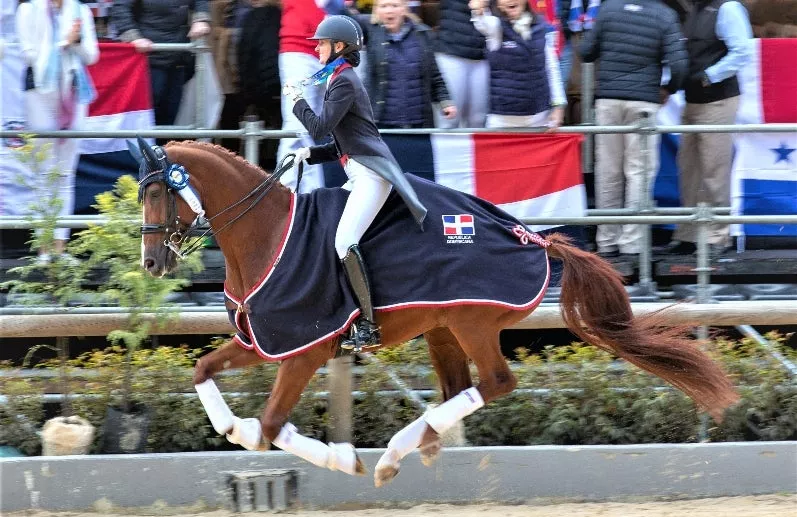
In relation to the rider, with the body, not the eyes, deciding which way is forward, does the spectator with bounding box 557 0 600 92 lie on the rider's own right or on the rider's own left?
on the rider's own right

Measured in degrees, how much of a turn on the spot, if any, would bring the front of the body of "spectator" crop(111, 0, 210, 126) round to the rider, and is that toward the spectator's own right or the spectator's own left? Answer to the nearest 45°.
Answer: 0° — they already face them

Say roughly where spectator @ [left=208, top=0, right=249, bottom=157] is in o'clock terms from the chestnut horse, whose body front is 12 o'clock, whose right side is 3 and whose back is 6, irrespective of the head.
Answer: The spectator is roughly at 2 o'clock from the chestnut horse.

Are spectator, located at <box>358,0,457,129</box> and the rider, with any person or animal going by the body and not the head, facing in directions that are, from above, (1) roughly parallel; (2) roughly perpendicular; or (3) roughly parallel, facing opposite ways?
roughly perpendicular

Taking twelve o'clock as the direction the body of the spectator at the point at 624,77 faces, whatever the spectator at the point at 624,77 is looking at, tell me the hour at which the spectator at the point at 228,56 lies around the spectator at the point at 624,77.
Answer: the spectator at the point at 228,56 is roughly at 9 o'clock from the spectator at the point at 624,77.

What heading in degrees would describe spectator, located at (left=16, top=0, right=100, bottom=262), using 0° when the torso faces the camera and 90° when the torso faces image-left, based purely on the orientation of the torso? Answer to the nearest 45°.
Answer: approximately 0°

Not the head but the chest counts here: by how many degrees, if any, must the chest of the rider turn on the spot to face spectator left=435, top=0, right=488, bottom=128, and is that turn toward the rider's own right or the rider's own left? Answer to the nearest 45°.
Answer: approximately 90° to the rider's own right

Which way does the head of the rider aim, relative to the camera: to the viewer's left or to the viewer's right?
to the viewer's left

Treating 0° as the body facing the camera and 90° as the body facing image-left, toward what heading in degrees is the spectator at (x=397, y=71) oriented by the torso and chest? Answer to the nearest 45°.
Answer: approximately 0°

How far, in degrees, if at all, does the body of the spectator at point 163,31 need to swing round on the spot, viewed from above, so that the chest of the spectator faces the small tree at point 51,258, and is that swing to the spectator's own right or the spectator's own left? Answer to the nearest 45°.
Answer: approximately 45° to the spectator's own right

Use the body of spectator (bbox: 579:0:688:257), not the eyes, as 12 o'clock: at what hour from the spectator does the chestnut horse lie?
The chestnut horse is roughly at 7 o'clock from the spectator.

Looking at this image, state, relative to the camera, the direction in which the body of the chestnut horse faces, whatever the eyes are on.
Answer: to the viewer's left

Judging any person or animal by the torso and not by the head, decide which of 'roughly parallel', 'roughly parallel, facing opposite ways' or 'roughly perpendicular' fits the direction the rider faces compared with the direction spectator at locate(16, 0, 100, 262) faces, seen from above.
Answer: roughly perpendicular

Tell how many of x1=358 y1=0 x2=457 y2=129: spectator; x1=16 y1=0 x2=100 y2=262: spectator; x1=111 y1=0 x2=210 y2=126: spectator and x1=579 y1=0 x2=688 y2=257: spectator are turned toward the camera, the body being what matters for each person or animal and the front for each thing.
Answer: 3

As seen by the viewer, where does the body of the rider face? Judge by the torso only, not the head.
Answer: to the viewer's left

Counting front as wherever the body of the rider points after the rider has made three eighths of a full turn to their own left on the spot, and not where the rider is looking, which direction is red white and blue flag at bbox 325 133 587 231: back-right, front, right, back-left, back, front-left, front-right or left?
left
